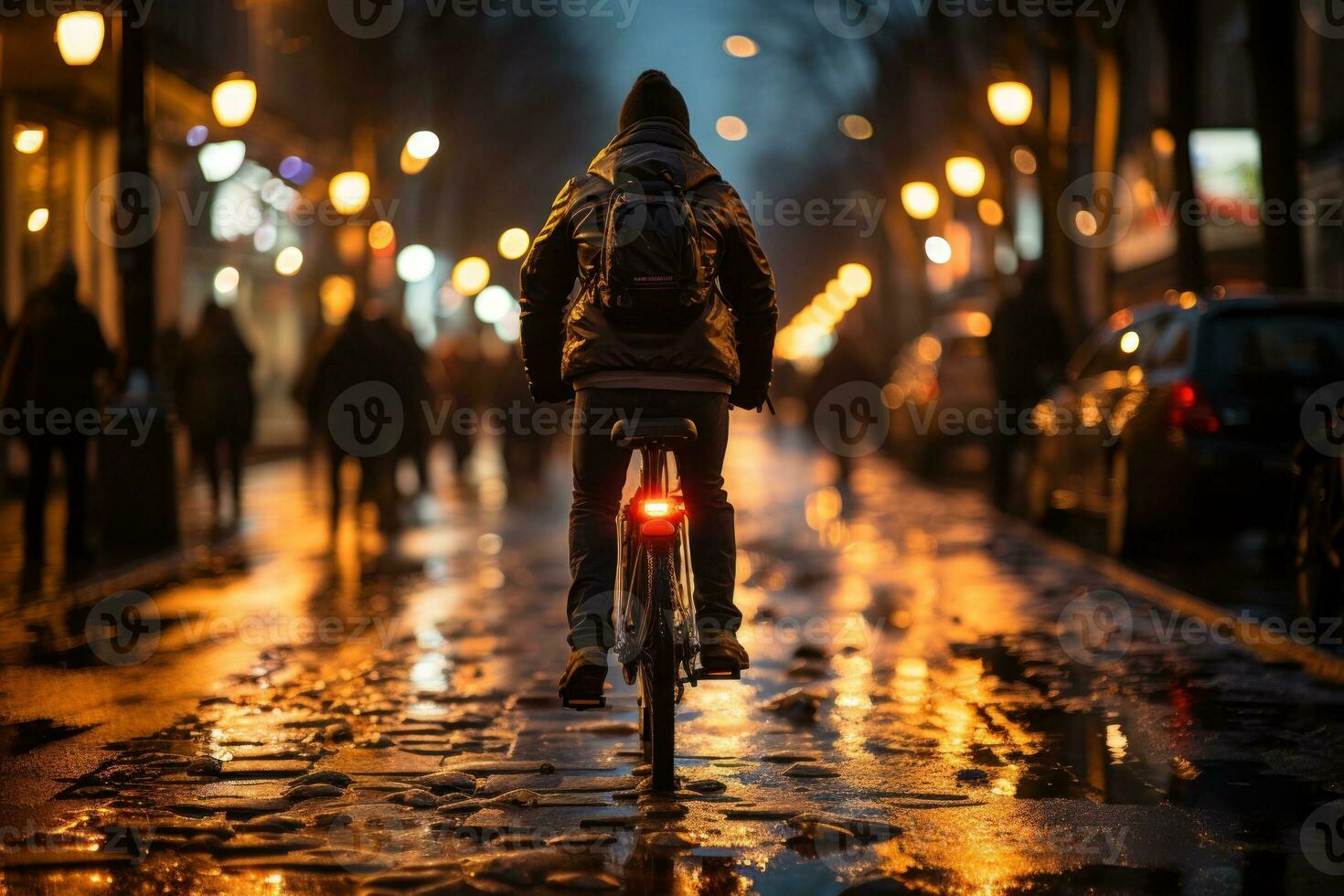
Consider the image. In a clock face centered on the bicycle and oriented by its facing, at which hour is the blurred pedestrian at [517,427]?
The blurred pedestrian is roughly at 12 o'clock from the bicycle.

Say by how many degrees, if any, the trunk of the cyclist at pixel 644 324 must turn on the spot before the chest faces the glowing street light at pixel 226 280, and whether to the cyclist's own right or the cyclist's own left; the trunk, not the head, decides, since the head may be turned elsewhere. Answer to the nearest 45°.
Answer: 0° — they already face it

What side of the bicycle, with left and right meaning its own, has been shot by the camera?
back

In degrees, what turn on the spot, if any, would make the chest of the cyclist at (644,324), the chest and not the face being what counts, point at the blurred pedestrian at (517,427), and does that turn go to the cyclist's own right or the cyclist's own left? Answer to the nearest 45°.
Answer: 0° — they already face them

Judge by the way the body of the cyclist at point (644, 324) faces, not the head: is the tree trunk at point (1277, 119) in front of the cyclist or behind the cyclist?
in front

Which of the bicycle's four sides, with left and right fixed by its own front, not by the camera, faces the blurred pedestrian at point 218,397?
front

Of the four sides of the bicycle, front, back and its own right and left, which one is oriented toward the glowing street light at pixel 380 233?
front

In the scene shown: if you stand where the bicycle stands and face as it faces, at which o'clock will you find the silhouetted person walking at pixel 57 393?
The silhouetted person walking is roughly at 11 o'clock from the bicycle.

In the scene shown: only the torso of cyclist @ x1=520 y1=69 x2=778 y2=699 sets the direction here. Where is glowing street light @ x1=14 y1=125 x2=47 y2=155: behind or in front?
in front

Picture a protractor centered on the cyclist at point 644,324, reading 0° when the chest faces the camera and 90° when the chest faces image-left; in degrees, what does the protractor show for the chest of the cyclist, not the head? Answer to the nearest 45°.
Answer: approximately 180°

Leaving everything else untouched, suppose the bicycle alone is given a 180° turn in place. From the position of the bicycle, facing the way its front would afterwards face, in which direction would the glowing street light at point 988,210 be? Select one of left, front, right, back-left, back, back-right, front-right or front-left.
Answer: back

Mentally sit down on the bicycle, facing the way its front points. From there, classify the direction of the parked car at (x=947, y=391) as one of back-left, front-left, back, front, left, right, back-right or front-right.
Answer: front

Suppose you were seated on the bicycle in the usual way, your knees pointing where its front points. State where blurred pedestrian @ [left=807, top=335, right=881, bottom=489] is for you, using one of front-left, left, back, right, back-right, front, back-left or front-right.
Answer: front

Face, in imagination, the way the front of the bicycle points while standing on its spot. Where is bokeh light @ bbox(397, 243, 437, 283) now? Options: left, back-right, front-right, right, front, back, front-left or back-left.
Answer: front

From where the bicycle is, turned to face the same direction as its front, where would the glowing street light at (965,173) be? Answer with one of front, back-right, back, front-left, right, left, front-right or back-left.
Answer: front
